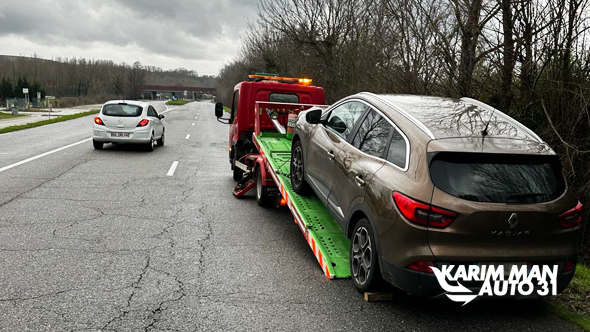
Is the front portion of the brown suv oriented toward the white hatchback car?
yes

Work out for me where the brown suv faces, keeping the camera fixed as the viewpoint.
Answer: facing away from the viewer and to the left of the viewer
